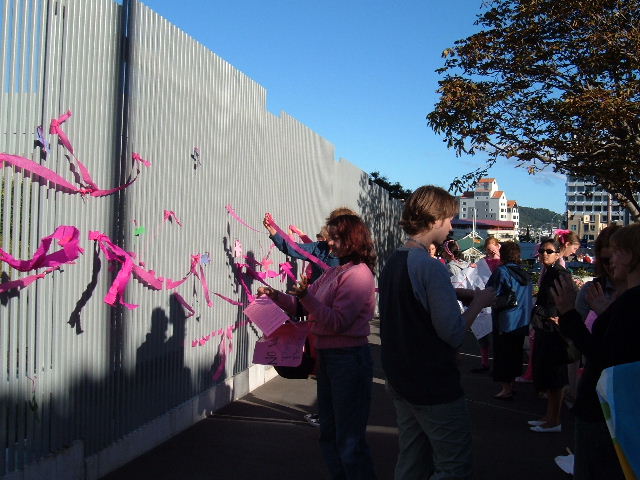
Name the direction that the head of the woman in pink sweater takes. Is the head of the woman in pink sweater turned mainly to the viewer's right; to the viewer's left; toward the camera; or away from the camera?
to the viewer's left

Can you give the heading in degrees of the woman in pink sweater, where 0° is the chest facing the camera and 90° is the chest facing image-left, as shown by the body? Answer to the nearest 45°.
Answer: approximately 90°

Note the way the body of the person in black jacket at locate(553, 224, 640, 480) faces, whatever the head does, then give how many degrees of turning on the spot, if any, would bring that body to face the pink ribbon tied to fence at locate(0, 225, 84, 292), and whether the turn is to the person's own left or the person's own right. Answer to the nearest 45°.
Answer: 0° — they already face it

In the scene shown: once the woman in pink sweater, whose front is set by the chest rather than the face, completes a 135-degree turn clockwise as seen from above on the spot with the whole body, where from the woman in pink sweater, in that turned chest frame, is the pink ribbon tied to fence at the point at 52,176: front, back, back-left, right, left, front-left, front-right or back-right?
back-left

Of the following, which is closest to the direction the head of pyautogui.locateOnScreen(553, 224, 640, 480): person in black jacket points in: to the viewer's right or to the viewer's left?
to the viewer's left

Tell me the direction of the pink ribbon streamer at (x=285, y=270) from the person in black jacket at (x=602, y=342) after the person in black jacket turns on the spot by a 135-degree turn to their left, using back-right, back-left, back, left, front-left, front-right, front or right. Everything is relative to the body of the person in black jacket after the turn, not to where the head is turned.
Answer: back

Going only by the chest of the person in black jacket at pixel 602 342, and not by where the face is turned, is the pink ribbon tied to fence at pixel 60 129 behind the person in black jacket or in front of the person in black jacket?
in front

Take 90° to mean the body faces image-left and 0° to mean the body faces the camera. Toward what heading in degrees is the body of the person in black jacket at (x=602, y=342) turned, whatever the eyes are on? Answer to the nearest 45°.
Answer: approximately 90°

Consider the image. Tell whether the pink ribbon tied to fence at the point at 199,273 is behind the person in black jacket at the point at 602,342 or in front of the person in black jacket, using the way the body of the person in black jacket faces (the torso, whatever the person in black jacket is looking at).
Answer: in front

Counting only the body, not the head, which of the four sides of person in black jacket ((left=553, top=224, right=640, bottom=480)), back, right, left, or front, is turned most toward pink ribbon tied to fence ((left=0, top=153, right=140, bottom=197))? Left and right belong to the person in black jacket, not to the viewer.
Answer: front

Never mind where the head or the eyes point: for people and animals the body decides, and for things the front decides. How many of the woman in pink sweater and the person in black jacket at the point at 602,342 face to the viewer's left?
2
